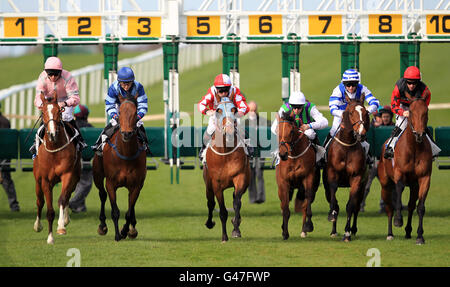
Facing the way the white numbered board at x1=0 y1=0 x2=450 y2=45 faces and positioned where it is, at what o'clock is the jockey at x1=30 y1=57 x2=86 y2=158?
The jockey is roughly at 1 o'clock from the white numbered board.

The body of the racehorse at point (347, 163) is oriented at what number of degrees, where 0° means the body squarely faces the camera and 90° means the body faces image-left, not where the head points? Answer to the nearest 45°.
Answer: approximately 0°

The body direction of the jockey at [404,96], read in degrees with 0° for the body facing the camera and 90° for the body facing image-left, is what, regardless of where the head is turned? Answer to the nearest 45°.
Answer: approximately 0°

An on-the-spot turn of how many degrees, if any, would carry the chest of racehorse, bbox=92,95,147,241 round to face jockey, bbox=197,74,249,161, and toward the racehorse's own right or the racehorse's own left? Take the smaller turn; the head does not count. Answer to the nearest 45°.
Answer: approximately 90° to the racehorse's own left

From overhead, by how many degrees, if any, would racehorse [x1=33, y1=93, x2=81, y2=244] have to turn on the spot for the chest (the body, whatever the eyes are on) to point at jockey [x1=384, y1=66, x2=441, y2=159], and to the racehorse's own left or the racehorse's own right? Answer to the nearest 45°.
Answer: approximately 90° to the racehorse's own left

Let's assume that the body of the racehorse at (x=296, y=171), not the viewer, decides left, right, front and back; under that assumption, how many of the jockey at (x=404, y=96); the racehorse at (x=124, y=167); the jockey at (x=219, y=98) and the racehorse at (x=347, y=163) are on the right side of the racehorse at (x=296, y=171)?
2

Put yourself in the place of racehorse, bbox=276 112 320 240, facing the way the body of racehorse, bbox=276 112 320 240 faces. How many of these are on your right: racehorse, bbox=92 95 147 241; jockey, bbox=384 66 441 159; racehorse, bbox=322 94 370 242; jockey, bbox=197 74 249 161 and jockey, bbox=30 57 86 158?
3

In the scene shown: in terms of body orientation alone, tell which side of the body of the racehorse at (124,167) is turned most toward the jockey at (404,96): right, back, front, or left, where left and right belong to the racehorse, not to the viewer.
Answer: left

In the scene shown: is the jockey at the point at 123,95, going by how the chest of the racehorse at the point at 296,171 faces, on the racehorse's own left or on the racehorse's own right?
on the racehorse's own right
